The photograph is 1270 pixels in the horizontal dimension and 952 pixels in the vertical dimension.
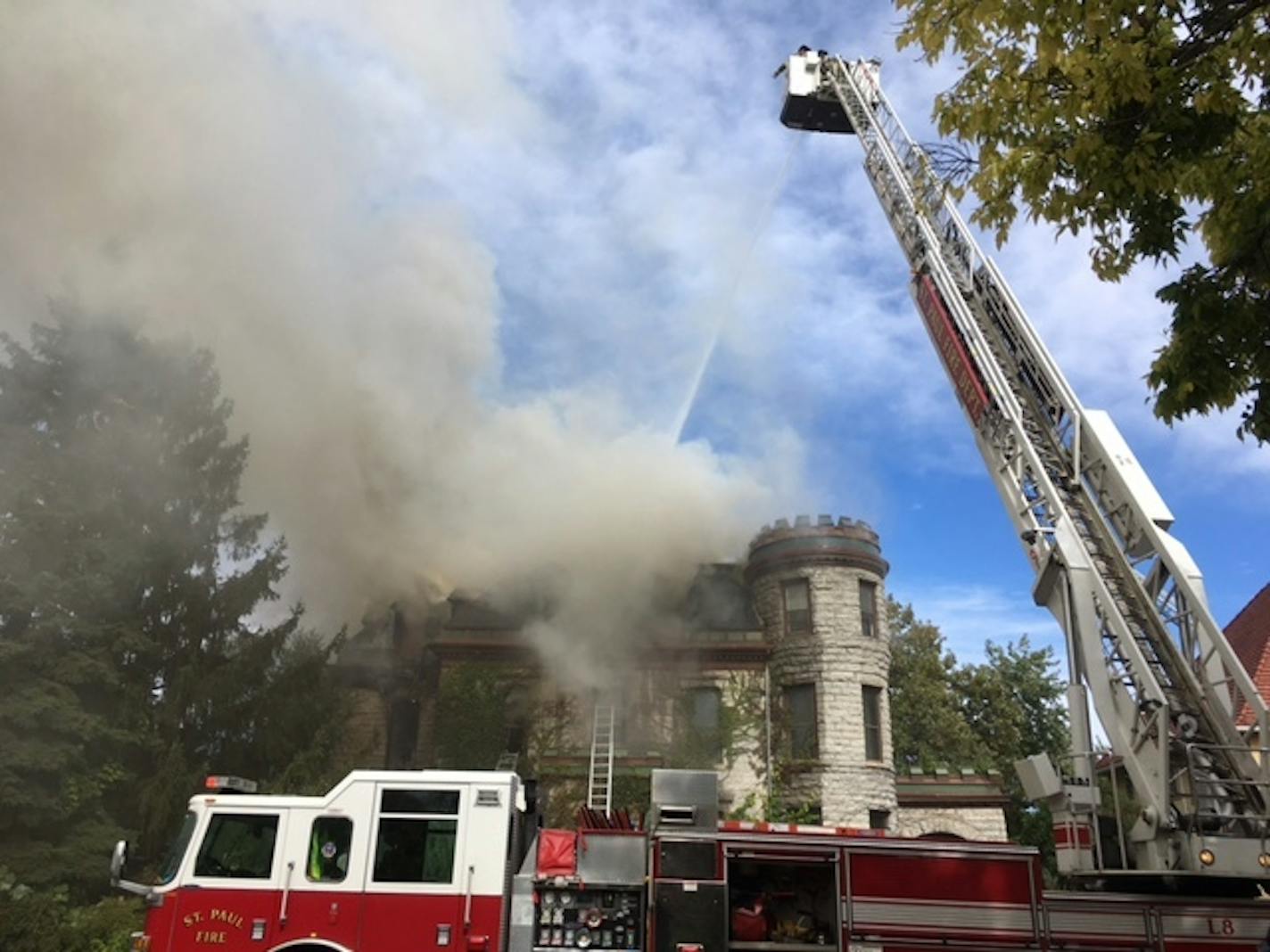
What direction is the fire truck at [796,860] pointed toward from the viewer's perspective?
to the viewer's left

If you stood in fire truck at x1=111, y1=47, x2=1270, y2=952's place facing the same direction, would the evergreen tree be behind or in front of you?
in front
